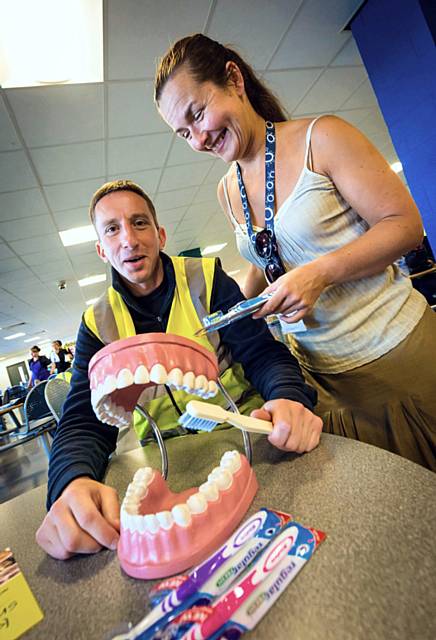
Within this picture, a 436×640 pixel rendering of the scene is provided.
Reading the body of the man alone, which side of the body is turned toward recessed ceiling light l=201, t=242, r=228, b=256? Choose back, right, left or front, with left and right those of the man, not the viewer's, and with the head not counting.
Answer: back

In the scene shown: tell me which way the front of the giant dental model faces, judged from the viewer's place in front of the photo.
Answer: facing the viewer and to the left of the viewer

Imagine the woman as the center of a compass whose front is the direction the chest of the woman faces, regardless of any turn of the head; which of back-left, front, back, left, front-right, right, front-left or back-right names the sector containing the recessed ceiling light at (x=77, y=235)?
right

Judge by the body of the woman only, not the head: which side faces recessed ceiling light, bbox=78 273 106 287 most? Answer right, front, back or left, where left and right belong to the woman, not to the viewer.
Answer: right

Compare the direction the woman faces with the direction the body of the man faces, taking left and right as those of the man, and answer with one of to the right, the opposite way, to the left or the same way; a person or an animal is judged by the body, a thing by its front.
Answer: to the right

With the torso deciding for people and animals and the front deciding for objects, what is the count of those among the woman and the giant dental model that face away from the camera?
0

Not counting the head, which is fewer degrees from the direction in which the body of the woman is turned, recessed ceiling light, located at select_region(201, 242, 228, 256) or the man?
the man

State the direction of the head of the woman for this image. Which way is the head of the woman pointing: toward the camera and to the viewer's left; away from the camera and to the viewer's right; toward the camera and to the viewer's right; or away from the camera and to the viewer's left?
toward the camera and to the viewer's left

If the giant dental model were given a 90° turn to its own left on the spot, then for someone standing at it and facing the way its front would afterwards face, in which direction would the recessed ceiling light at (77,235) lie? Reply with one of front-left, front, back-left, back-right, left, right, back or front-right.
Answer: back-left

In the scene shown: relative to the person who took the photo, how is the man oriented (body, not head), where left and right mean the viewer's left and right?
facing the viewer

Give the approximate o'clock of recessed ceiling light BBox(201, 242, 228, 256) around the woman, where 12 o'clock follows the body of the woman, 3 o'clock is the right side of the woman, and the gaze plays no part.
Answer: The recessed ceiling light is roughly at 4 o'clock from the woman.

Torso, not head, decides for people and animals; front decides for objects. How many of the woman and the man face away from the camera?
0
